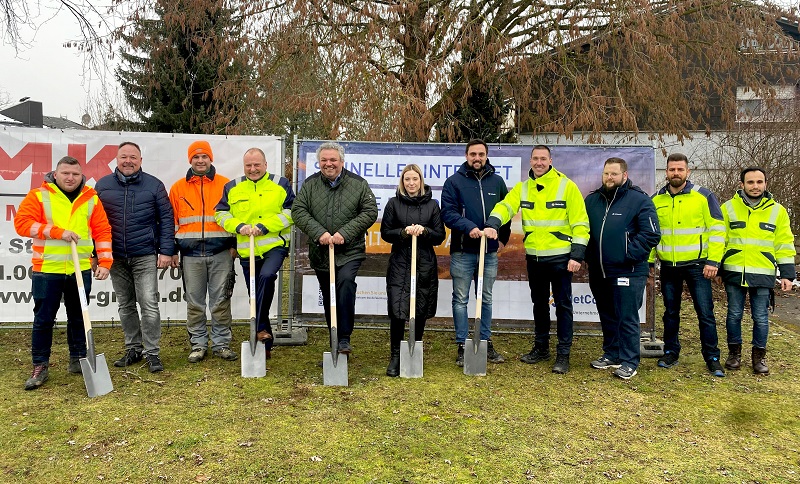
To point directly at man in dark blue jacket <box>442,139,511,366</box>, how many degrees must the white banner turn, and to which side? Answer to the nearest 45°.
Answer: approximately 45° to its left

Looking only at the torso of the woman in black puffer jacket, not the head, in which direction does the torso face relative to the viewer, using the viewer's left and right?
facing the viewer

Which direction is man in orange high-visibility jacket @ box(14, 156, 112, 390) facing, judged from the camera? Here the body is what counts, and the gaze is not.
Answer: toward the camera

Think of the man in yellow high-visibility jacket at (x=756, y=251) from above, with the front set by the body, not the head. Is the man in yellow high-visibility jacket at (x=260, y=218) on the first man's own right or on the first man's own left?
on the first man's own right

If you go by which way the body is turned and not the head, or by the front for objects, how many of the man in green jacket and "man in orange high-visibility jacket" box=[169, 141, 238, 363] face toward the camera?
2

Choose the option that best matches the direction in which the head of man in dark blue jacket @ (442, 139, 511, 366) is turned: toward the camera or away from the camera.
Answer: toward the camera

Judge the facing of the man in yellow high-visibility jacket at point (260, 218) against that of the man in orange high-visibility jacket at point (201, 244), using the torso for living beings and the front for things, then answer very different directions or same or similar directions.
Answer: same or similar directions

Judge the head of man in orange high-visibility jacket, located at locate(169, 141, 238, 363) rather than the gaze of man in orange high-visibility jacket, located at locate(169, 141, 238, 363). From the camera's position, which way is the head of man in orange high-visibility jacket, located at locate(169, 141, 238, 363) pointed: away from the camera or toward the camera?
toward the camera

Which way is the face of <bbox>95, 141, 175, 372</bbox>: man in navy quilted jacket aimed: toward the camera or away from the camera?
toward the camera

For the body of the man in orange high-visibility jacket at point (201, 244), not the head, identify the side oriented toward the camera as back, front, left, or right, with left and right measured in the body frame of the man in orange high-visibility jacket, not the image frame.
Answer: front

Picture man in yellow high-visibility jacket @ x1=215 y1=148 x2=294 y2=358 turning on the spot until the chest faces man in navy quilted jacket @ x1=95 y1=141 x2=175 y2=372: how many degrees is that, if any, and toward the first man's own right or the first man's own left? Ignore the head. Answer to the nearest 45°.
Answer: approximately 90° to the first man's own right

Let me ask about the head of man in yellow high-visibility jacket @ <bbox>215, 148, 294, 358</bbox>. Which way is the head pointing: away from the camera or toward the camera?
toward the camera

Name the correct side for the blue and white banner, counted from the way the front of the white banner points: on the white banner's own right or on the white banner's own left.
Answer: on the white banner's own left

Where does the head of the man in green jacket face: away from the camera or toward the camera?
toward the camera

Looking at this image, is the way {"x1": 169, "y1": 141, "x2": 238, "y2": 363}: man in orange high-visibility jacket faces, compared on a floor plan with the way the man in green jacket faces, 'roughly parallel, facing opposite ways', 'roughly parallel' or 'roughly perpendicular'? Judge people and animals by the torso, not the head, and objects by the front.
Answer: roughly parallel

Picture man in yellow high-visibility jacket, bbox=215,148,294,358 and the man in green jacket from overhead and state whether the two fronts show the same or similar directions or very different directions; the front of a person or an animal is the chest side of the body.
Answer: same or similar directions
